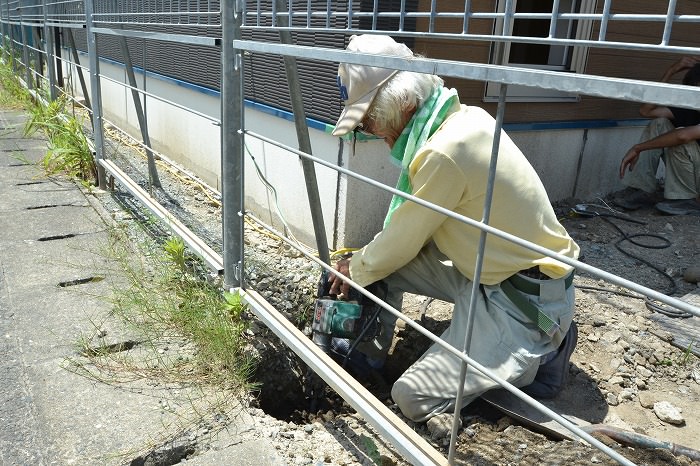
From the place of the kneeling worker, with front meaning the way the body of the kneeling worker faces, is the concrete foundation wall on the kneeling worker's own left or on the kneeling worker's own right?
on the kneeling worker's own right

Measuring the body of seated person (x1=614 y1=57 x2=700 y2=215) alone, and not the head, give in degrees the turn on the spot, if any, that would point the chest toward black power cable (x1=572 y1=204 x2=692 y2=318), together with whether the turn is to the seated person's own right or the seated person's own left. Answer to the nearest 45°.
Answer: approximately 45° to the seated person's own left

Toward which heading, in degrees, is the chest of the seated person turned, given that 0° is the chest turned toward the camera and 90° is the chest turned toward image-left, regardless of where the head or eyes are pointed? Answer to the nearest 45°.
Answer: approximately 45°

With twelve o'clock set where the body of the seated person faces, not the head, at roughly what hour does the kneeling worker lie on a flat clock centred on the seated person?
The kneeling worker is roughly at 11 o'clock from the seated person.

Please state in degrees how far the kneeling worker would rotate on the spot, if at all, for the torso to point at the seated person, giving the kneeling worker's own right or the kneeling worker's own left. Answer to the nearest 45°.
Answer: approximately 135° to the kneeling worker's own right

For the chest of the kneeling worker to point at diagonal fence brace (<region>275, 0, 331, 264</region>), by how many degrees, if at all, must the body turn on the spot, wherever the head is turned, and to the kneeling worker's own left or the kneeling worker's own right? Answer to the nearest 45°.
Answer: approximately 45° to the kneeling worker's own right

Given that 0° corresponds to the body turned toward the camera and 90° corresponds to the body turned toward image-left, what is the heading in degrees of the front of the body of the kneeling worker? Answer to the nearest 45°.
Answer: approximately 90°

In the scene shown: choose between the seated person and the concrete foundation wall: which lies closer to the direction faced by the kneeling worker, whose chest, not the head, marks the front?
the concrete foundation wall
